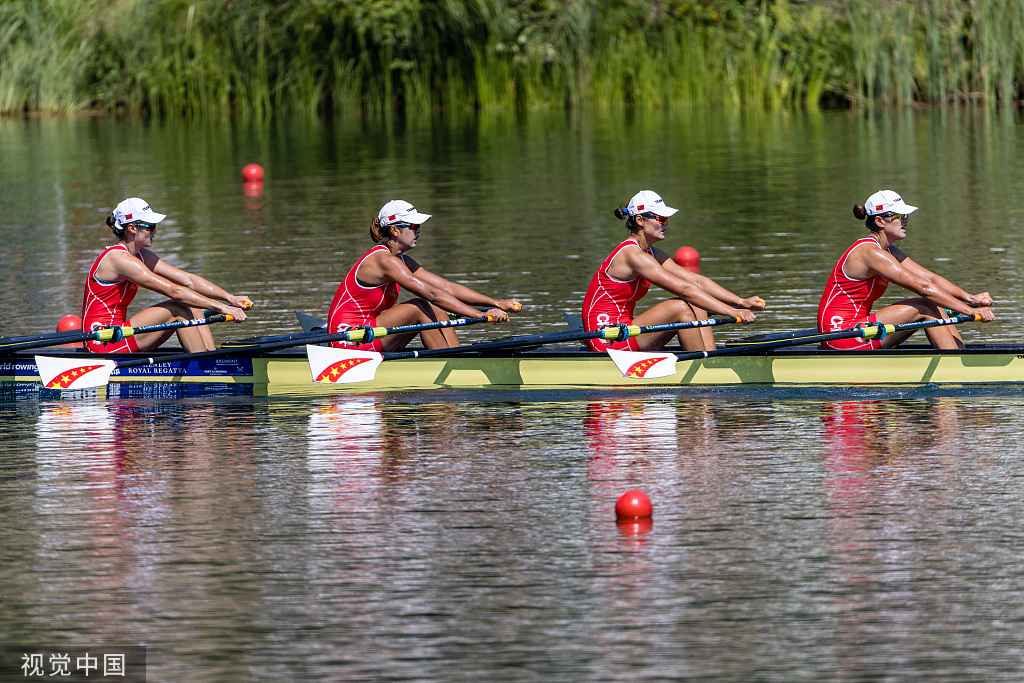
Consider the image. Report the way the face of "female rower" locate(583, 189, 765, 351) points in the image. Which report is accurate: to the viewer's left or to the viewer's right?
to the viewer's right

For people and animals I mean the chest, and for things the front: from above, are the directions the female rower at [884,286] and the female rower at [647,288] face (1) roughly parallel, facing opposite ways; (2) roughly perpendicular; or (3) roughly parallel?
roughly parallel

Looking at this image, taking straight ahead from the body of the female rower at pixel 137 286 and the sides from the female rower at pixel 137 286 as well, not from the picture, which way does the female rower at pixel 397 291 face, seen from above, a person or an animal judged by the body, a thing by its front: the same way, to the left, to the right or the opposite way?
the same way

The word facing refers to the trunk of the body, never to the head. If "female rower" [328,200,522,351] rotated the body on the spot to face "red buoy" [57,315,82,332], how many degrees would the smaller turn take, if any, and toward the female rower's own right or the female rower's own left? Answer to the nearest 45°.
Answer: approximately 135° to the female rower's own left

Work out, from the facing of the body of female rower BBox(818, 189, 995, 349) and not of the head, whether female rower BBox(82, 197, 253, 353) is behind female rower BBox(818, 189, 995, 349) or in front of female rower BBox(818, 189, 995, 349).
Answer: behind

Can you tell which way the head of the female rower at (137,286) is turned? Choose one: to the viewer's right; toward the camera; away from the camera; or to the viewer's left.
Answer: to the viewer's right

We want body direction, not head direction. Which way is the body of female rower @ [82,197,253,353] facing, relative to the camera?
to the viewer's right

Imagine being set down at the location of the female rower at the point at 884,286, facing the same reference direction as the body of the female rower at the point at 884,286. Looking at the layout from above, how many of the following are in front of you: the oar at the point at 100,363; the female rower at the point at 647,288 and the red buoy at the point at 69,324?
0

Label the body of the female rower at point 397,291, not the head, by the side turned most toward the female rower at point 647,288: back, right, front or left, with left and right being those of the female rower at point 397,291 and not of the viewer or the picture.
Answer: front

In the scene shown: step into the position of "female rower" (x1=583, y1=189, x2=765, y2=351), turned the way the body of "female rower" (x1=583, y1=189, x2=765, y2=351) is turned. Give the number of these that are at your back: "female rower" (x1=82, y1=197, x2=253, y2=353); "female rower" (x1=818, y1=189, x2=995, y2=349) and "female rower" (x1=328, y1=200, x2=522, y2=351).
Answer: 2

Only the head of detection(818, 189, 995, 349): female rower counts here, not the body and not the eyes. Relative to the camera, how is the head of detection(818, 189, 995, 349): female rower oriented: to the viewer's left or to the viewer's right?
to the viewer's right

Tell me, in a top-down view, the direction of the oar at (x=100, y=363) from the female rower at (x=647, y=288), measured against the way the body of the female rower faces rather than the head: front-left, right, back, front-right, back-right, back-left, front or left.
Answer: back

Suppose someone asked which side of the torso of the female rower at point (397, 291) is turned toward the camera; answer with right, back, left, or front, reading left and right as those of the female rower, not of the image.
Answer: right

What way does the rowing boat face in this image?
to the viewer's left

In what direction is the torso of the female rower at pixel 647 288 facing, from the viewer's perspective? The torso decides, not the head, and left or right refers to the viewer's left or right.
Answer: facing to the right of the viewer

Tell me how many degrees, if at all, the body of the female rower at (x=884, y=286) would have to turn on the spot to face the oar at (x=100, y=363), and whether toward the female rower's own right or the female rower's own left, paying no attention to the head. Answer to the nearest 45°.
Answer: approximately 180°

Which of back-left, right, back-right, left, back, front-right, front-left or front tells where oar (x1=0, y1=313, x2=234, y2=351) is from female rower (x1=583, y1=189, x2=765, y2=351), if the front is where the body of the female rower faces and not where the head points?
back

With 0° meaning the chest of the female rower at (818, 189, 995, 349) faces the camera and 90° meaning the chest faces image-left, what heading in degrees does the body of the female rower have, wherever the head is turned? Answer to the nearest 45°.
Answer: approximately 270°

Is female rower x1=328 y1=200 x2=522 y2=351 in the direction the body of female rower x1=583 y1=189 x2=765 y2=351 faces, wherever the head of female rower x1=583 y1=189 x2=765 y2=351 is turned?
no

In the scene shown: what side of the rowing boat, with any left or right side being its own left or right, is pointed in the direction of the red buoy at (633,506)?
left
